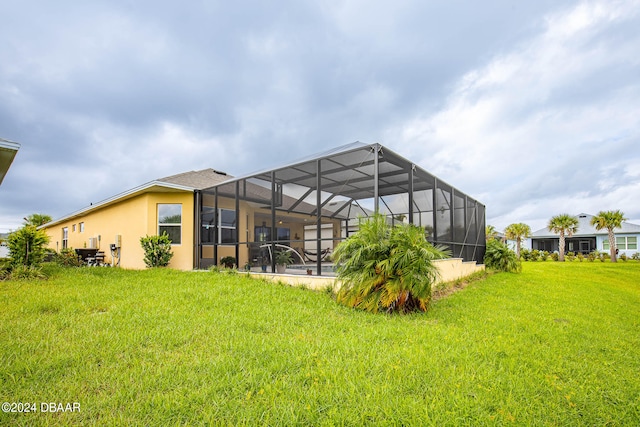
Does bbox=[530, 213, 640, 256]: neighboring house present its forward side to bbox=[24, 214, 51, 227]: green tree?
no

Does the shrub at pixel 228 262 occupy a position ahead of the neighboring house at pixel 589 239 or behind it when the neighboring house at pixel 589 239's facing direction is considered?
behind

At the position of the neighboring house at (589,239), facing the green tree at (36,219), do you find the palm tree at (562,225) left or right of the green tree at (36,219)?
left

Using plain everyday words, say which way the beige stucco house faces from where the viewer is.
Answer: facing away from the viewer and to the left of the viewer

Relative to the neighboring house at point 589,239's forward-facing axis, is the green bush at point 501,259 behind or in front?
behind

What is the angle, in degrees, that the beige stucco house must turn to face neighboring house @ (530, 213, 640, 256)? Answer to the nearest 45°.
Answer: approximately 90° to its right

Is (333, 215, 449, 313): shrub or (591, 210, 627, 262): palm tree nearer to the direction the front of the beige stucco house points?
the palm tree

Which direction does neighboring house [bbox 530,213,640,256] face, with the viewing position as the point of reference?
facing away from the viewer

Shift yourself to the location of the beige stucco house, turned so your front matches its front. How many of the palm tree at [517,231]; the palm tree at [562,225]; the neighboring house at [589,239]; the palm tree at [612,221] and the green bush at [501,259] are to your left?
0

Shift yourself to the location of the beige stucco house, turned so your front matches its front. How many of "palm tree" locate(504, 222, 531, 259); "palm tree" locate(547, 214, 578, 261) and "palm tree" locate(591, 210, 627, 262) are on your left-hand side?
0

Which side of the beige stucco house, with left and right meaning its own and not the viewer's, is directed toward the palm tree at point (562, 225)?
right

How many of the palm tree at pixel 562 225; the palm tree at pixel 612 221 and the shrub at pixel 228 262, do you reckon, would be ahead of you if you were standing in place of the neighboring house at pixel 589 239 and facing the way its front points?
0
